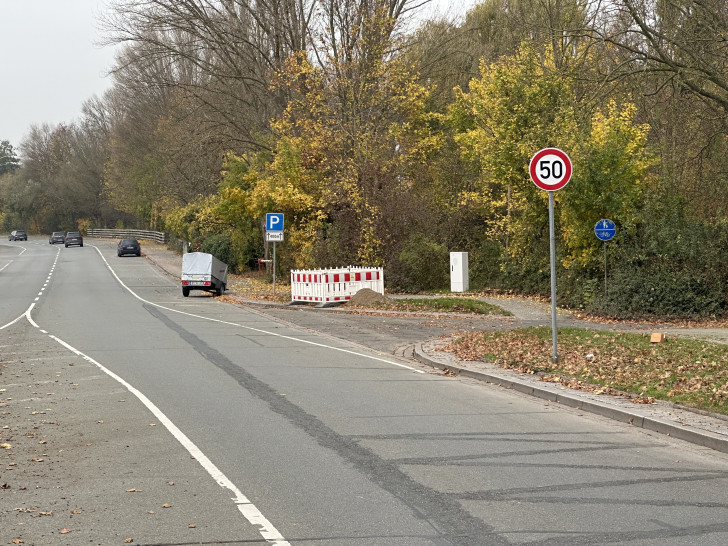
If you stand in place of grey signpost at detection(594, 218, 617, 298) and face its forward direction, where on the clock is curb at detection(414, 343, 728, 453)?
The curb is roughly at 12 o'clock from the grey signpost.

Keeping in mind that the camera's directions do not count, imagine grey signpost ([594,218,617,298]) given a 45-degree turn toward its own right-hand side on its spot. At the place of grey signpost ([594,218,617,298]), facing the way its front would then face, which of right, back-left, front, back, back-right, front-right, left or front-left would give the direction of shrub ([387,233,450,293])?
right

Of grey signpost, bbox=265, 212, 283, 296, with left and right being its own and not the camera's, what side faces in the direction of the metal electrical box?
left

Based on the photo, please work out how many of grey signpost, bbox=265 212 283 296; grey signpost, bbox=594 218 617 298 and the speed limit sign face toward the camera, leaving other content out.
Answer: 3

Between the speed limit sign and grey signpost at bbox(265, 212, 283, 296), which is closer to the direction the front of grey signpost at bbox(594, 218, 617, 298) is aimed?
the speed limit sign

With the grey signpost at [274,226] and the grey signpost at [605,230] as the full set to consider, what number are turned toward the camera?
2

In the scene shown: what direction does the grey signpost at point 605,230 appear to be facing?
toward the camera

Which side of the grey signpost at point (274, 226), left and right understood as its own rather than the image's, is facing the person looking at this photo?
front

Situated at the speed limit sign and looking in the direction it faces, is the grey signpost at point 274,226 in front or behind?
behind

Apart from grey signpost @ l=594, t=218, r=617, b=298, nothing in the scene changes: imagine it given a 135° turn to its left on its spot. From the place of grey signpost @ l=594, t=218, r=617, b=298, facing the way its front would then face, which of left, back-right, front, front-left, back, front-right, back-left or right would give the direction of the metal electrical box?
left

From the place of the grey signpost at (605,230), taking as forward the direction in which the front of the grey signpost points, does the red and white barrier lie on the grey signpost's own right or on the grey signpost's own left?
on the grey signpost's own right

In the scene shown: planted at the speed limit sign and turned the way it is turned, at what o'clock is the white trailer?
The white trailer is roughly at 5 o'clock from the speed limit sign.

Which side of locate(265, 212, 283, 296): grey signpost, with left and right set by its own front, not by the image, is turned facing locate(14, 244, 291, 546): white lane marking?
front

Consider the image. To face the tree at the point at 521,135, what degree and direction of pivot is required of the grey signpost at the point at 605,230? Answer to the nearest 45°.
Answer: approximately 135° to its right
